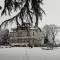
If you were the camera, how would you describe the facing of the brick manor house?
facing the viewer
